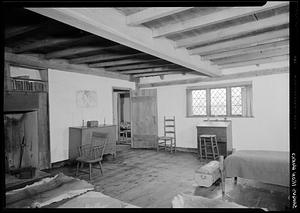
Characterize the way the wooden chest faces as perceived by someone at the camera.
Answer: facing the viewer and to the right of the viewer

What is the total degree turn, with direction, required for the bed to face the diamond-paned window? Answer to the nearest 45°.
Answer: approximately 90° to its right

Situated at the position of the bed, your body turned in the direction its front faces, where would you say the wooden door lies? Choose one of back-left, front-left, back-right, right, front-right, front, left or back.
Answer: front-right

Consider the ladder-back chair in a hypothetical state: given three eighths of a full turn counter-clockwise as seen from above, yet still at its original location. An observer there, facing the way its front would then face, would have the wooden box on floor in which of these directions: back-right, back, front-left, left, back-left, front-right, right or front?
right

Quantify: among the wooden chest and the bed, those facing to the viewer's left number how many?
1

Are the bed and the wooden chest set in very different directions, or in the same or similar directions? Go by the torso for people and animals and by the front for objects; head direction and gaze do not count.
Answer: very different directions

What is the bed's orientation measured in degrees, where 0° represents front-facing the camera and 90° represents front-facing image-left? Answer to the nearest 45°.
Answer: approximately 90°

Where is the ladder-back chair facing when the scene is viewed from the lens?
facing the viewer and to the left of the viewer
